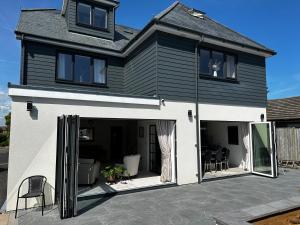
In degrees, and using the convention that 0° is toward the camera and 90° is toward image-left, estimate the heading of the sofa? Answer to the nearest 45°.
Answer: approximately 225°

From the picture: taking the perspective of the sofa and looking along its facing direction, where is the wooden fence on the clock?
The wooden fence is roughly at 1 o'clock from the sofa.

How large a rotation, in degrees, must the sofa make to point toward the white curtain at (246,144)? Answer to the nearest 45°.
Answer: approximately 45° to its right

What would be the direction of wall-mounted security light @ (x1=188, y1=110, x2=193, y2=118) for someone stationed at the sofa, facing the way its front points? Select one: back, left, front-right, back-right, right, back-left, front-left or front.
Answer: front-right

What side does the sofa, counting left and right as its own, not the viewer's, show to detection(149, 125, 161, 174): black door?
front

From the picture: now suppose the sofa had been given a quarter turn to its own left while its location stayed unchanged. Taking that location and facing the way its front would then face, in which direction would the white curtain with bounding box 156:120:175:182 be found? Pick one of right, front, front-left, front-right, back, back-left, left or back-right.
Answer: back-right
